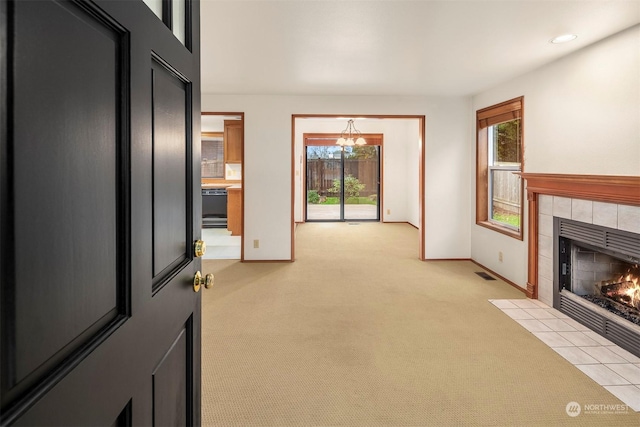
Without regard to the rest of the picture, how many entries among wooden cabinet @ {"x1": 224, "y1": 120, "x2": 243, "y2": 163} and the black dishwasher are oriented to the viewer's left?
0

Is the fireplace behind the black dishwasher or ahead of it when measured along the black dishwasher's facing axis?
ahead

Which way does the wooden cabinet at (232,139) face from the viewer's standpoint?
toward the camera

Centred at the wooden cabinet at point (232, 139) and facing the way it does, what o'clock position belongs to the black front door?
The black front door is roughly at 12 o'clock from the wooden cabinet.

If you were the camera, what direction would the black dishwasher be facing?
facing the viewer
